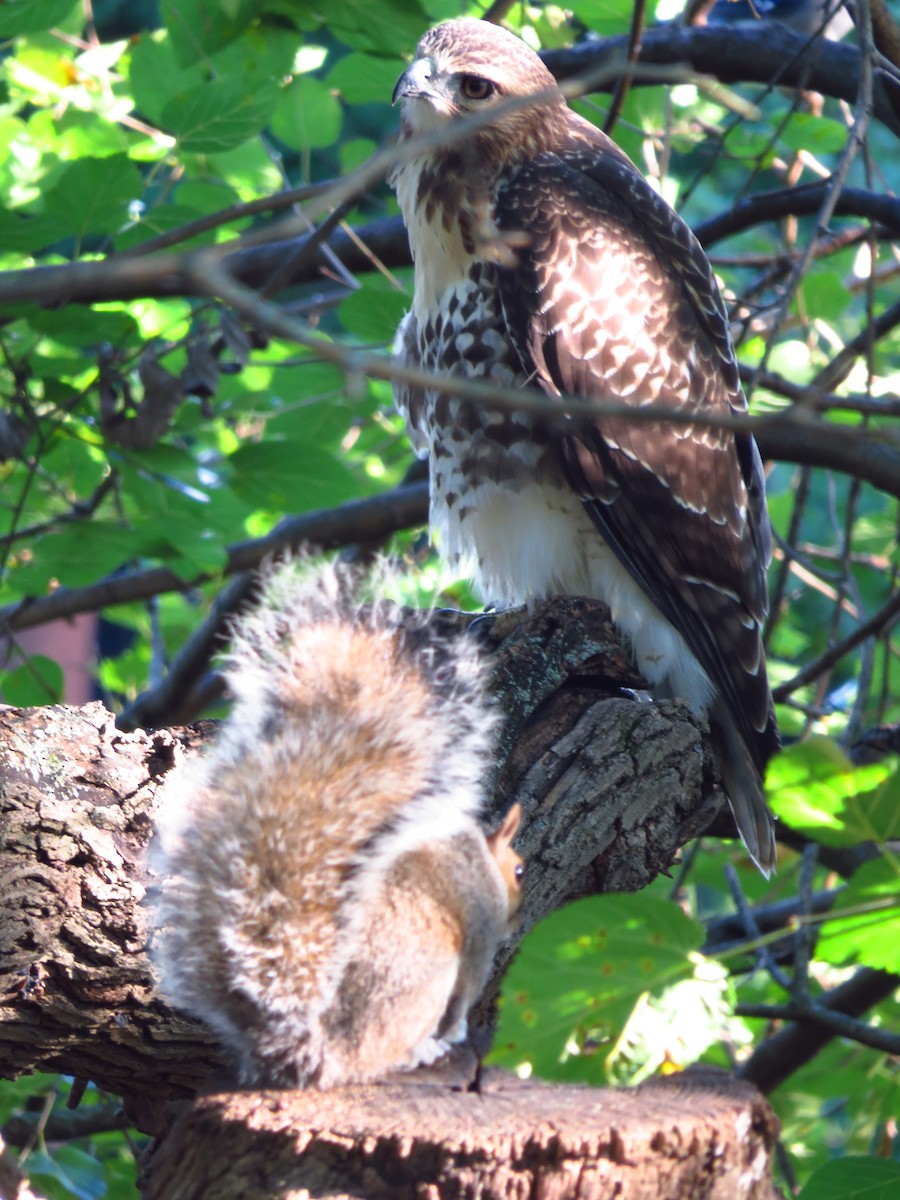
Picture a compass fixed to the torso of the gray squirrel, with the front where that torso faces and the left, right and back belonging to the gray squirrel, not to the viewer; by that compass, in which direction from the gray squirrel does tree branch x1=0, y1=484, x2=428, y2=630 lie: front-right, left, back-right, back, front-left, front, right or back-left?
front-left

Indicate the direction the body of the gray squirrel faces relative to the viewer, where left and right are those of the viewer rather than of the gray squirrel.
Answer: facing away from the viewer and to the right of the viewer

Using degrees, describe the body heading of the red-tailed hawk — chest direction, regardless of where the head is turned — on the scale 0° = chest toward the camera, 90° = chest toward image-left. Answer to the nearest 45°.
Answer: approximately 90°

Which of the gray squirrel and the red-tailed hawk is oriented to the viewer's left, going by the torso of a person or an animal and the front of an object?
the red-tailed hawk

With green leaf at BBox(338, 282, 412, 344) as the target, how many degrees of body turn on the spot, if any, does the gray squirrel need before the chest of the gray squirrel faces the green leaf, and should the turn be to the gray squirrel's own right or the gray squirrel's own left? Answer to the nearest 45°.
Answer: approximately 45° to the gray squirrel's own left

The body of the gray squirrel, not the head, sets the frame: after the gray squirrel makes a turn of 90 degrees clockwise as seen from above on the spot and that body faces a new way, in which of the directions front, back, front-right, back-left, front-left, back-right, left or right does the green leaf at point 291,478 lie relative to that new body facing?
back-left

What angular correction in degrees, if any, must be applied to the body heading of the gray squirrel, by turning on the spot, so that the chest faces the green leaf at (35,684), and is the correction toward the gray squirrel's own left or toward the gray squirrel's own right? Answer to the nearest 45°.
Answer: approximately 45° to the gray squirrel's own left

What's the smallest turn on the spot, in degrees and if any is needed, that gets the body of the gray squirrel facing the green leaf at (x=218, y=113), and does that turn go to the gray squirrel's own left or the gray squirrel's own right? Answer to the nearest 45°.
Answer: approximately 45° to the gray squirrel's own left

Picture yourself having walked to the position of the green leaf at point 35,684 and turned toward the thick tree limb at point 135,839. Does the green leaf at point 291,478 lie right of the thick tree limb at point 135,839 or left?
left
